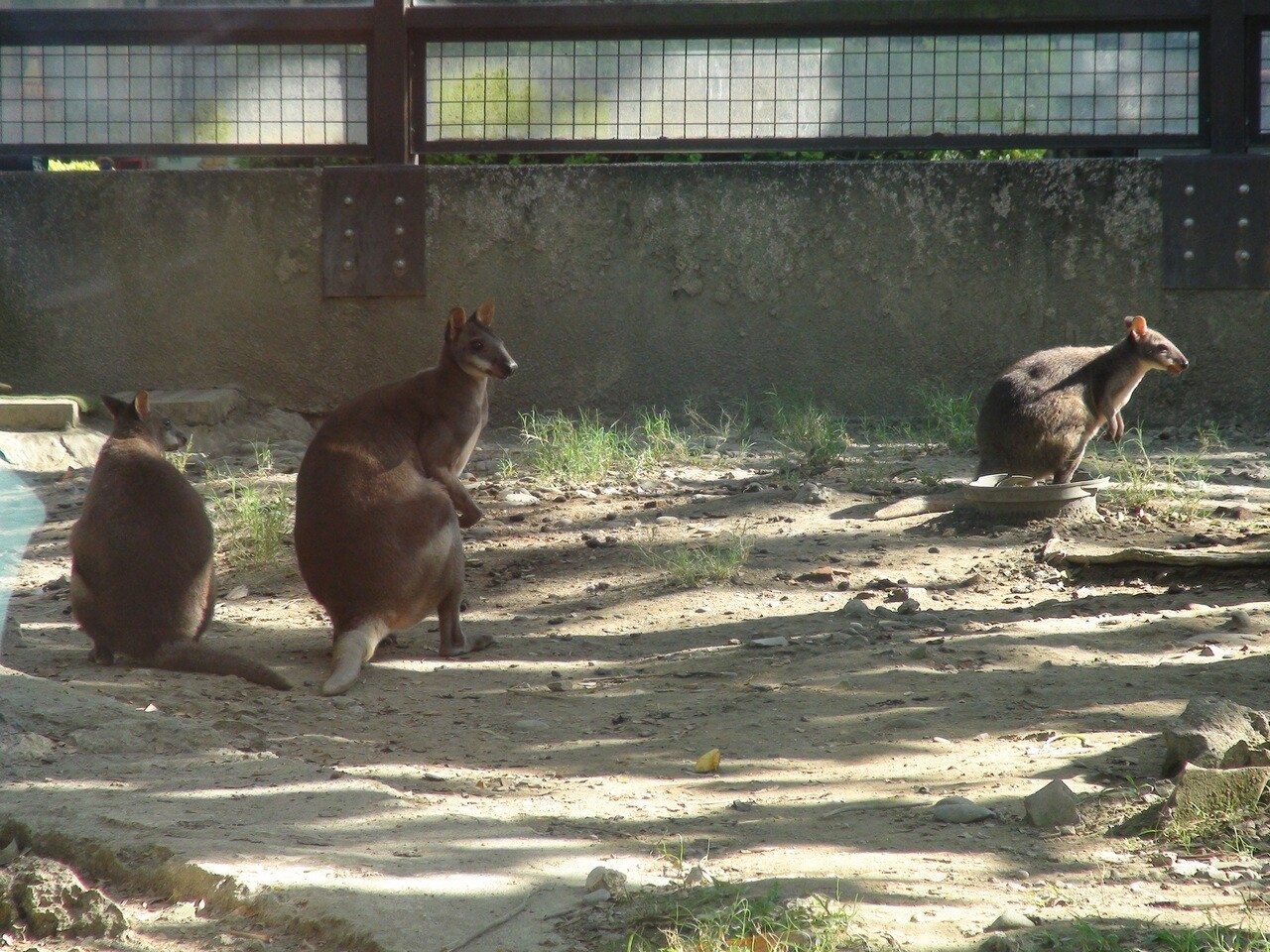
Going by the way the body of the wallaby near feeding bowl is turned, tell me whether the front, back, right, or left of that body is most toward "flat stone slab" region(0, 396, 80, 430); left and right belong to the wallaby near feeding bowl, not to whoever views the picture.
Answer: back

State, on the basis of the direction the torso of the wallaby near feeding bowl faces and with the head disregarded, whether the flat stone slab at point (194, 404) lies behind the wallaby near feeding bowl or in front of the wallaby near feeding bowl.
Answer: behind

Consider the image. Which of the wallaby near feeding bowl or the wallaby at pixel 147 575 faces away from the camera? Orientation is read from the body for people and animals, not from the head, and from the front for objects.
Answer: the wallaby

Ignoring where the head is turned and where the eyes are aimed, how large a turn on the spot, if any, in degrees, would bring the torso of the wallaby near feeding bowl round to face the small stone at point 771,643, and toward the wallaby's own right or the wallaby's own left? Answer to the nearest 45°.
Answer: approximately 90° to the wallaby's own right

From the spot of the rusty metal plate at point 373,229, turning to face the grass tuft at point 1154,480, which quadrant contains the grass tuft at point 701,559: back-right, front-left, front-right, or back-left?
front-right

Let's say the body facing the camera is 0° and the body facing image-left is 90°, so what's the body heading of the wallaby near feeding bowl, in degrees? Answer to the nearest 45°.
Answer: approximately 270°

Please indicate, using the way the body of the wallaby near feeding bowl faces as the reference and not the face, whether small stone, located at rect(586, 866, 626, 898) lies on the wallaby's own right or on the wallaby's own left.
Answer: on the wallaby's own right

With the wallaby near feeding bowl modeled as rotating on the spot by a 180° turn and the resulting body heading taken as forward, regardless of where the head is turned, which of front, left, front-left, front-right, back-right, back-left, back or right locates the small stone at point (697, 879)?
left

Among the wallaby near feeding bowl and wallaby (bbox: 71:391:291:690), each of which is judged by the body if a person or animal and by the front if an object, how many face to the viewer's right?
1

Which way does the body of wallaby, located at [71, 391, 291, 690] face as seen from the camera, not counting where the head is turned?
away from the camera

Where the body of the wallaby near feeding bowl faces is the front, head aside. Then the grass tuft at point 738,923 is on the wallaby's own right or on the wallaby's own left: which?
on the wallaby's own right

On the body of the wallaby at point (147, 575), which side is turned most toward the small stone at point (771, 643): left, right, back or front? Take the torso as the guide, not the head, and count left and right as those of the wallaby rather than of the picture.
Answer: right
